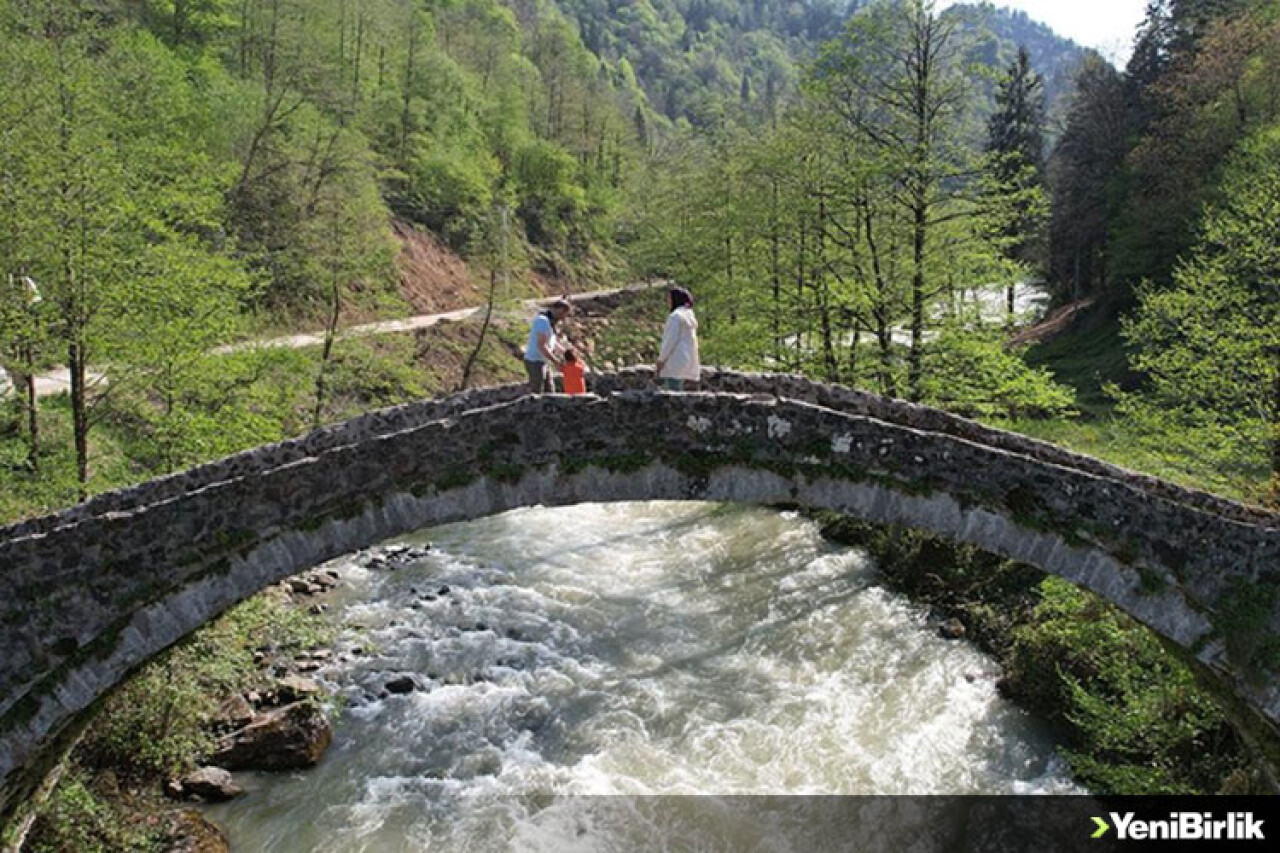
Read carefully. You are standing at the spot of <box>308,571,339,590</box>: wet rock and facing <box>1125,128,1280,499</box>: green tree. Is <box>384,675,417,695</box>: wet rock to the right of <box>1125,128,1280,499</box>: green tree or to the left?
right

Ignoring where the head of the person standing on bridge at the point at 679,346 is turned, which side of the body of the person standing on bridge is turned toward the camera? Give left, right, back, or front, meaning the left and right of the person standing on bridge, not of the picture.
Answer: left

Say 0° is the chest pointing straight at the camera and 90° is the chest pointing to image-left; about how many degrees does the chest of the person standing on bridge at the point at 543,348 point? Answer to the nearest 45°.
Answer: approximately 270°

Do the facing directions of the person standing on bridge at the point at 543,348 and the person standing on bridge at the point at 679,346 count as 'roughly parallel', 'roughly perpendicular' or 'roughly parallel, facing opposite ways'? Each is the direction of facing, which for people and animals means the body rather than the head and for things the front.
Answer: roughly parallel, facing opposite ways

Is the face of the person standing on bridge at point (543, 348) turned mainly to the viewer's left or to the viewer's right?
to the viewer's right

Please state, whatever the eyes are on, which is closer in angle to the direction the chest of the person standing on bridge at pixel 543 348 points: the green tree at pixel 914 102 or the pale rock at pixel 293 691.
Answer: the green tree
